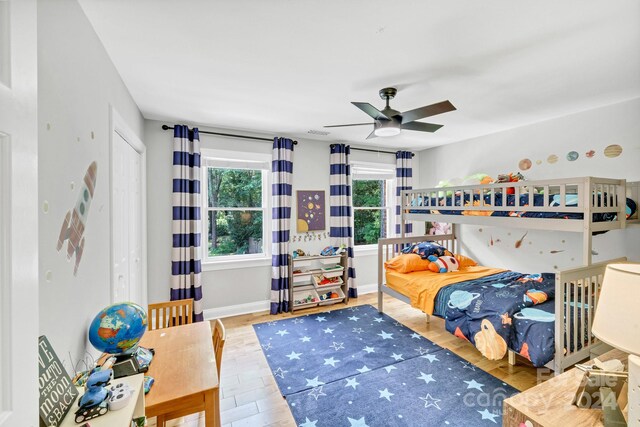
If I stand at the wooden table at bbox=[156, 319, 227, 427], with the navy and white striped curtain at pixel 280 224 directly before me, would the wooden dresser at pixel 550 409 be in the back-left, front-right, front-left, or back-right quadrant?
back-right

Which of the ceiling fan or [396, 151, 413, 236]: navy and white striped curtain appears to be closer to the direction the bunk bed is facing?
the ceiling fan

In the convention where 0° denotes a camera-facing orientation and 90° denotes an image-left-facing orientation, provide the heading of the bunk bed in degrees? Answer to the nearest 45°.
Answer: approximately 315°

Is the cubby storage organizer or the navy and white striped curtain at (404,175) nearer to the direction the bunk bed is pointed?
the cubby storage organizer

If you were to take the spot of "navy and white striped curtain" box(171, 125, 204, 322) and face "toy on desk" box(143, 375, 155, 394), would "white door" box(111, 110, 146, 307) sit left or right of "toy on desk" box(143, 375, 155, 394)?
right

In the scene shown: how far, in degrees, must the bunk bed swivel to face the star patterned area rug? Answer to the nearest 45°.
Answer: approximately 90° to its right
